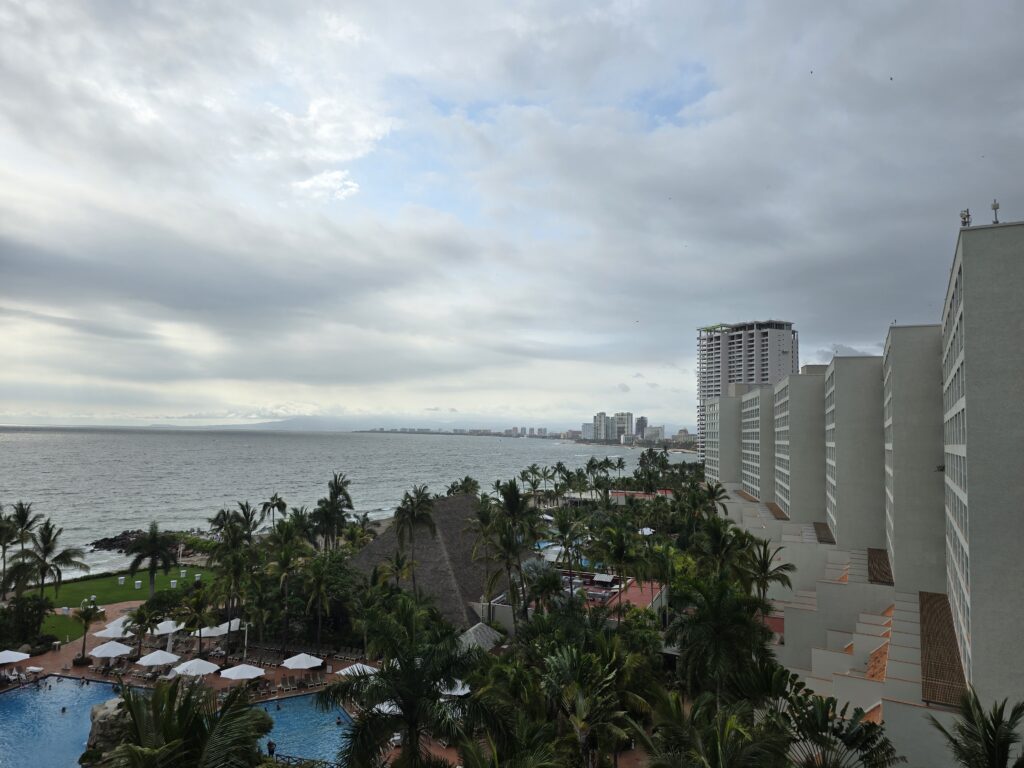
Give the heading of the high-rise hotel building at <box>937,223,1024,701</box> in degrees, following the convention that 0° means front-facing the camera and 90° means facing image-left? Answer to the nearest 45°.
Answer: approximately 90°

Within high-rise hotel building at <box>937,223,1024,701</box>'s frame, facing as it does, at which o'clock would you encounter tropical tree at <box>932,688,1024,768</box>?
The tropical tree is roughly at 9 o'clock from the high-rise hotel building.

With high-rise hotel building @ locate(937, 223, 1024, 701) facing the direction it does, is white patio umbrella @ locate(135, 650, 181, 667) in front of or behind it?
in front

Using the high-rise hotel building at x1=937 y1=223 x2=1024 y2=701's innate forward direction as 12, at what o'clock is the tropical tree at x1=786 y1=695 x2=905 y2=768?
The tropical tree is roughly at 10 o'clock from the high-rise hotel building.

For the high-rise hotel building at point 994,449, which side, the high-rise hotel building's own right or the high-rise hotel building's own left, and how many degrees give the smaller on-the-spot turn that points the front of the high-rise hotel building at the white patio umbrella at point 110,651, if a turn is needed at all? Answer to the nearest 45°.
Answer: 0° — it already faces it

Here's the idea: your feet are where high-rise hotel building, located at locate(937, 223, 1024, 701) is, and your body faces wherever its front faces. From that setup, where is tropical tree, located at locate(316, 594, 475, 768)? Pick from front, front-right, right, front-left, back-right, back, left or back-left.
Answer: front-left

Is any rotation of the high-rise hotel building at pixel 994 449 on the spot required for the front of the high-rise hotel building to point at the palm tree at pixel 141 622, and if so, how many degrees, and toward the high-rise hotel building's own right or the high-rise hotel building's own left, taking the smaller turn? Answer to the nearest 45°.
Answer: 0° — it already faces it

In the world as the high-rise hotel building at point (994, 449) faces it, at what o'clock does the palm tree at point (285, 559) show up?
The palm tree is roughly at 12 o'clock from the high-rise hotel building.

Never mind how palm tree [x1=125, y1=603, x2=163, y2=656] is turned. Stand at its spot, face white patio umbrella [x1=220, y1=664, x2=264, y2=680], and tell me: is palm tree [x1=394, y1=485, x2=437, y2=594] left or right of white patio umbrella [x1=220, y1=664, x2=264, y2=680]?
left

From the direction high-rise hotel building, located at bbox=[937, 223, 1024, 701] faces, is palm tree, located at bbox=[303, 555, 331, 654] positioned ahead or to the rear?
ahead
